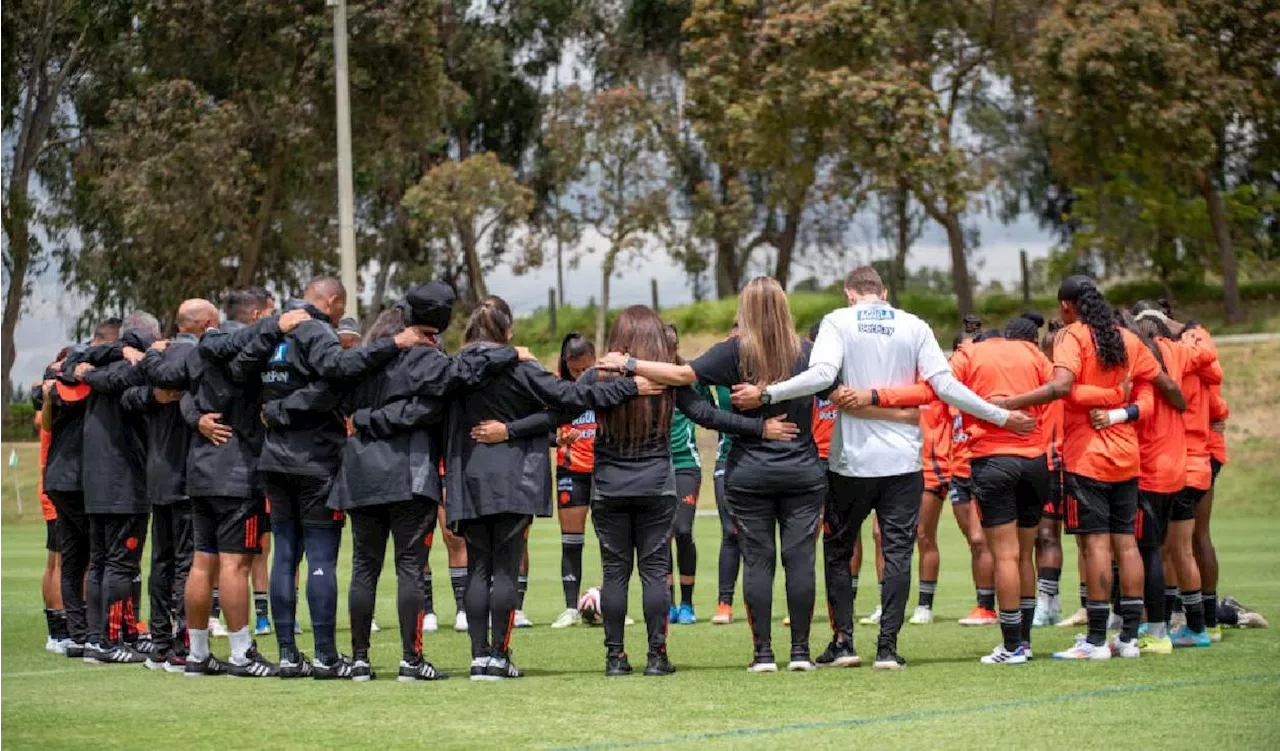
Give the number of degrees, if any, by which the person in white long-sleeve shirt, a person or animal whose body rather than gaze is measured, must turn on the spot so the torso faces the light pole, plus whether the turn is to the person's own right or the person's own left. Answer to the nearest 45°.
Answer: approximately 45° to the person's own left

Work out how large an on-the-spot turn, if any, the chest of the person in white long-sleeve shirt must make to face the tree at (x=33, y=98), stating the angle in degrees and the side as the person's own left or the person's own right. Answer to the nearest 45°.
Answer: approximately 45° to the person's own left

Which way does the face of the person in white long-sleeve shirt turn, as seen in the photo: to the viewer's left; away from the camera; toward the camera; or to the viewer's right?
away from the camera

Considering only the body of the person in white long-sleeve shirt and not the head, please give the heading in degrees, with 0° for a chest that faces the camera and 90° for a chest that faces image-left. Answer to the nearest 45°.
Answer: approximately 180°

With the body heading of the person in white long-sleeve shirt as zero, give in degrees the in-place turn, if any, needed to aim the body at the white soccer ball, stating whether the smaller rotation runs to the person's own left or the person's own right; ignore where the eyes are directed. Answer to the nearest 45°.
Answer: approximately 45° to the person's own left
